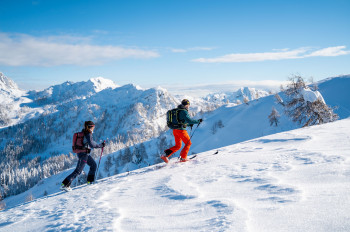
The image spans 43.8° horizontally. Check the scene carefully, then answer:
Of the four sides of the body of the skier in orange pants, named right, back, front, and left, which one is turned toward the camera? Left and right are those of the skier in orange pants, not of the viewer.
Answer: right
